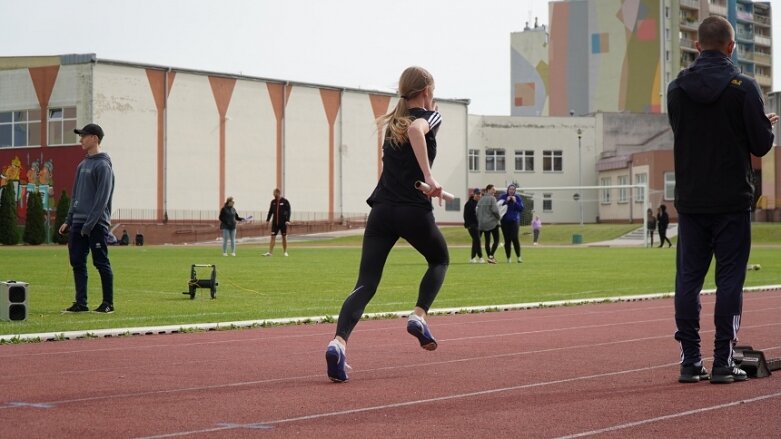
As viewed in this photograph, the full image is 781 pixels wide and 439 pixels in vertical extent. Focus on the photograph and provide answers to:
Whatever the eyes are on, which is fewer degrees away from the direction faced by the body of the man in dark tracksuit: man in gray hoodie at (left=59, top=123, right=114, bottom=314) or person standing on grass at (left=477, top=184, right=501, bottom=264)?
the person standing on grass

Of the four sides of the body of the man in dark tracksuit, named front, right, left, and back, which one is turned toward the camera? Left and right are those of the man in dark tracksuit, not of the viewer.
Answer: back

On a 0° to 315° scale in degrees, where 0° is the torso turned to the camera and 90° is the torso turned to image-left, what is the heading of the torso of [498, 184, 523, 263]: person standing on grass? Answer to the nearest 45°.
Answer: approximately 0°

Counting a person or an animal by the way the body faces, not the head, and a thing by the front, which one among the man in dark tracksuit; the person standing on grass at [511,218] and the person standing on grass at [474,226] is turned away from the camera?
the man in dark tracksuit

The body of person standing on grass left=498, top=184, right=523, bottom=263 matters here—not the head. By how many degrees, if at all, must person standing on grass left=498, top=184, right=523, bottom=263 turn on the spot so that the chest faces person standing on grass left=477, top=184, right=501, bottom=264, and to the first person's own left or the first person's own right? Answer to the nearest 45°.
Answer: approximately 45° to the first person's own right

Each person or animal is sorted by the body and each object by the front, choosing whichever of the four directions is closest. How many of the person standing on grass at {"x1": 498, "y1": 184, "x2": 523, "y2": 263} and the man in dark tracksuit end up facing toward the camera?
1

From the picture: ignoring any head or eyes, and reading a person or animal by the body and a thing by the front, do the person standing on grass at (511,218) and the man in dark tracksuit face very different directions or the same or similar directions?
very different directions

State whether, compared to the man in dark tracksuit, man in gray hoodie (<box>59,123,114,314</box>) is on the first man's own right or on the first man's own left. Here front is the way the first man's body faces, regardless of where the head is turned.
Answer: on the first man's own left
